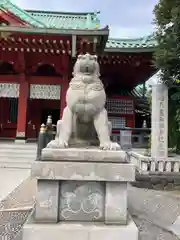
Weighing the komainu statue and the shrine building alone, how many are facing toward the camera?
2

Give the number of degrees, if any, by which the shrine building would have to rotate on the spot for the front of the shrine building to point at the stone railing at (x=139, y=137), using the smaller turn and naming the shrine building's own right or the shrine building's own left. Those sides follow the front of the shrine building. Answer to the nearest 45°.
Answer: approximately 90° to the shrine building's own left

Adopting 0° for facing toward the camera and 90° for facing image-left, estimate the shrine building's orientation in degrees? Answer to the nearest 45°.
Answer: approximately 0°

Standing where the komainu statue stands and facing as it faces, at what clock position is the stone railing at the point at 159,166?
The stone railing is roughly at 7 o'clock from the komainu statue.

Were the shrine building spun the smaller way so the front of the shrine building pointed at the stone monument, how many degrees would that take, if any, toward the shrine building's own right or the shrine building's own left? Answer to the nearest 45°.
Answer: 0° — it already faces it

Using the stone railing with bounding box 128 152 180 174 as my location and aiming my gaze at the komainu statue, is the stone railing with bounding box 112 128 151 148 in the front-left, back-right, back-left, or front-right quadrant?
back-right

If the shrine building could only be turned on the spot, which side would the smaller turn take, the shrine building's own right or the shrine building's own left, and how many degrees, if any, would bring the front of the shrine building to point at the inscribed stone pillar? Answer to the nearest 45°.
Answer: approximately 45° to the shrine building's own left

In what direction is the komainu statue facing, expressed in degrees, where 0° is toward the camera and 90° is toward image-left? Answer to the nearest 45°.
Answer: approximately 0°
